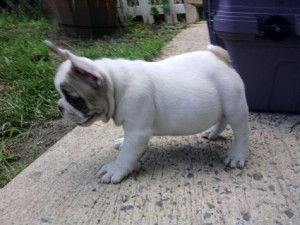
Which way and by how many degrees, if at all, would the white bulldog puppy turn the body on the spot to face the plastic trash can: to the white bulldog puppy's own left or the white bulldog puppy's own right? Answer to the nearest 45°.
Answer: approximately 135° to the white bulldog puppy's own right

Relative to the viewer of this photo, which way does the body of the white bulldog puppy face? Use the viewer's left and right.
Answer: facing to the left of the viewer
